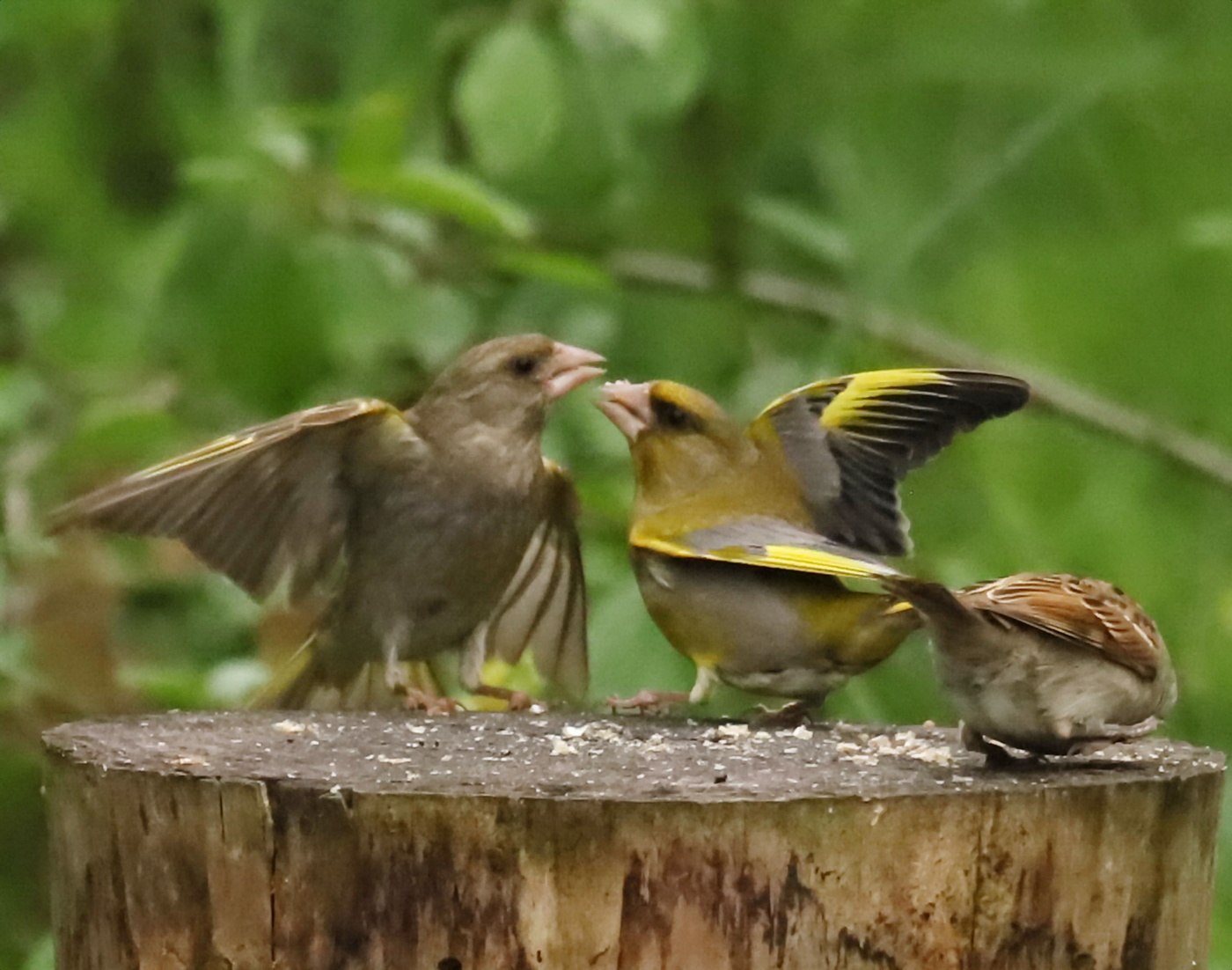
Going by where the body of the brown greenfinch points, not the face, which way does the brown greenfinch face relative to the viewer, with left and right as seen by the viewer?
facing the viewer and to the right of the viewer

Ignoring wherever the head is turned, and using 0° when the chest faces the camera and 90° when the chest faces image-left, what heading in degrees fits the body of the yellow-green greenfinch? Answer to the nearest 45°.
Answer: approximately 90°

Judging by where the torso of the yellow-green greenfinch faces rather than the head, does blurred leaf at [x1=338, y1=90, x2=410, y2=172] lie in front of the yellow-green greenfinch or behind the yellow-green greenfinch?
in front

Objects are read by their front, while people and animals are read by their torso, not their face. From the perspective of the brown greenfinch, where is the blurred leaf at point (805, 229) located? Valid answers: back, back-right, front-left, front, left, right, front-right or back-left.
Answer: left

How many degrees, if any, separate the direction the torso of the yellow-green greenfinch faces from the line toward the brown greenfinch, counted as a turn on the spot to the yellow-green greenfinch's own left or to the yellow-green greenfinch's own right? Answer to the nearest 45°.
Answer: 0° — it already faces it

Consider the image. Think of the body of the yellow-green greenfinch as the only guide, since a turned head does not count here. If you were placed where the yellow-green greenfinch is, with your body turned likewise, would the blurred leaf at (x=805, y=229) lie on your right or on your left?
on your right
